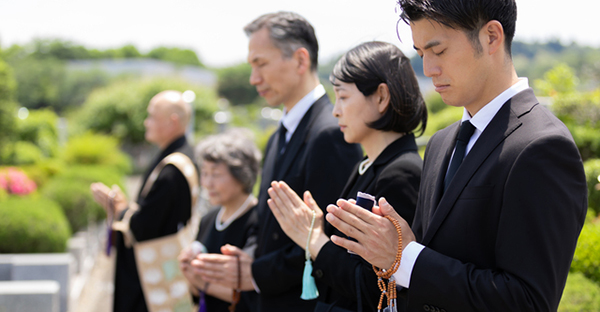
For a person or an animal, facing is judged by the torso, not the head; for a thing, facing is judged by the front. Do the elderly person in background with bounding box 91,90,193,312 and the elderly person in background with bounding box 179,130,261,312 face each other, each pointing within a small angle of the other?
no

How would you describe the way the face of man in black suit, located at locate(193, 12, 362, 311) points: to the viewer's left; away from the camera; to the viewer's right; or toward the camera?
to the viewer's left

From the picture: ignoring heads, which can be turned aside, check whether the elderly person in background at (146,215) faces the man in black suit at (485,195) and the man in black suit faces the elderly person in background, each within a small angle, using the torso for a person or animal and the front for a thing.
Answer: no

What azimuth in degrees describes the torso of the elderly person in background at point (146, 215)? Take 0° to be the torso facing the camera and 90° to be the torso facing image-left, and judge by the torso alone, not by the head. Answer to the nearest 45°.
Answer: approximately 90°

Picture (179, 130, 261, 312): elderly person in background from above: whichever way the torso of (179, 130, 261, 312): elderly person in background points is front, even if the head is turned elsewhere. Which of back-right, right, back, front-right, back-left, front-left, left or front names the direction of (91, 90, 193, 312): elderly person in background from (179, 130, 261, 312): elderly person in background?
right

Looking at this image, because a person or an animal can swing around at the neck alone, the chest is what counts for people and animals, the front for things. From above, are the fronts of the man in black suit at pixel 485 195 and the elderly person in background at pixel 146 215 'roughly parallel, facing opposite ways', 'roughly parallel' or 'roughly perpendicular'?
roughly parallel

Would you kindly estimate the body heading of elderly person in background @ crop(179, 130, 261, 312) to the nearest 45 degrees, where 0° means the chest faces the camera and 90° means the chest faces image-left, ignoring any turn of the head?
approximately 45°

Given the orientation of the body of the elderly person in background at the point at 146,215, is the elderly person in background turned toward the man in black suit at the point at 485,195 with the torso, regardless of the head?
no

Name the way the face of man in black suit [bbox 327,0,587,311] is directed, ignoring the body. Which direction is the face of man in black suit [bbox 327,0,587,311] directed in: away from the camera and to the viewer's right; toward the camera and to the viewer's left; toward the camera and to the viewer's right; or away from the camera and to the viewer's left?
toward the camera and to the viewer's left

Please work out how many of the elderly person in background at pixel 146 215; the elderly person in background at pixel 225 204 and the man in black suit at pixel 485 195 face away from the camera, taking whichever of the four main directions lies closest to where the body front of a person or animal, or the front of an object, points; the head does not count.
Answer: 0

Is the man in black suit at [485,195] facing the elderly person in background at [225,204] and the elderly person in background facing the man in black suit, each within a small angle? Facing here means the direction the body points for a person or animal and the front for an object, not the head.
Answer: no

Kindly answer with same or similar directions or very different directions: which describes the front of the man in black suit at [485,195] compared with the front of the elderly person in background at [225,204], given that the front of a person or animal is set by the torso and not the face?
same or similar directions

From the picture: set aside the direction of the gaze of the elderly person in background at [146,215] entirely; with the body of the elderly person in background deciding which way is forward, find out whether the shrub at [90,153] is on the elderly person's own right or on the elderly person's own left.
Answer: on the elderly person's own right
